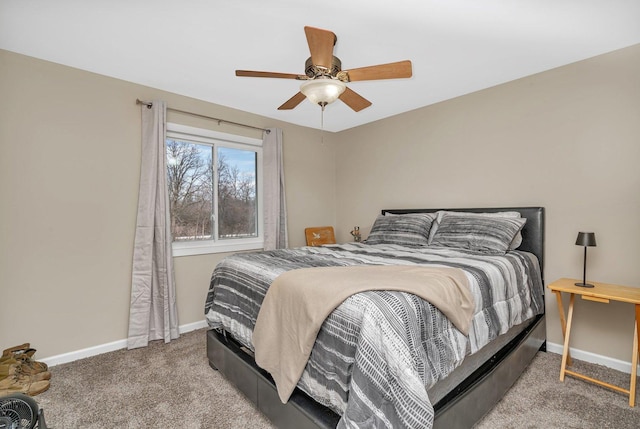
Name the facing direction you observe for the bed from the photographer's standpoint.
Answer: facing the viewer and to the left of the viewer

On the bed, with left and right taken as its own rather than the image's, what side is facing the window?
right

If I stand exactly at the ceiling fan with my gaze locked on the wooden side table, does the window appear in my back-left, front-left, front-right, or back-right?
back-left

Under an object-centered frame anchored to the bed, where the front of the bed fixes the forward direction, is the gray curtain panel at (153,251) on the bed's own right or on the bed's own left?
on the bed's own right

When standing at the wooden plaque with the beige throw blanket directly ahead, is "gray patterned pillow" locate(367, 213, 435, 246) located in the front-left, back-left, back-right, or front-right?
front-left

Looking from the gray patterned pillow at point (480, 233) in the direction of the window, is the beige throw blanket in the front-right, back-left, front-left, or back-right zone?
front-left

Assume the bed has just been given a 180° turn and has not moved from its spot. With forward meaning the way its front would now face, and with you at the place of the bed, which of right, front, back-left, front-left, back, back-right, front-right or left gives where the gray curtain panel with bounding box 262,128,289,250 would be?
left

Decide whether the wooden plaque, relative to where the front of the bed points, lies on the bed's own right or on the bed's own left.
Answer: on the bed's own right
